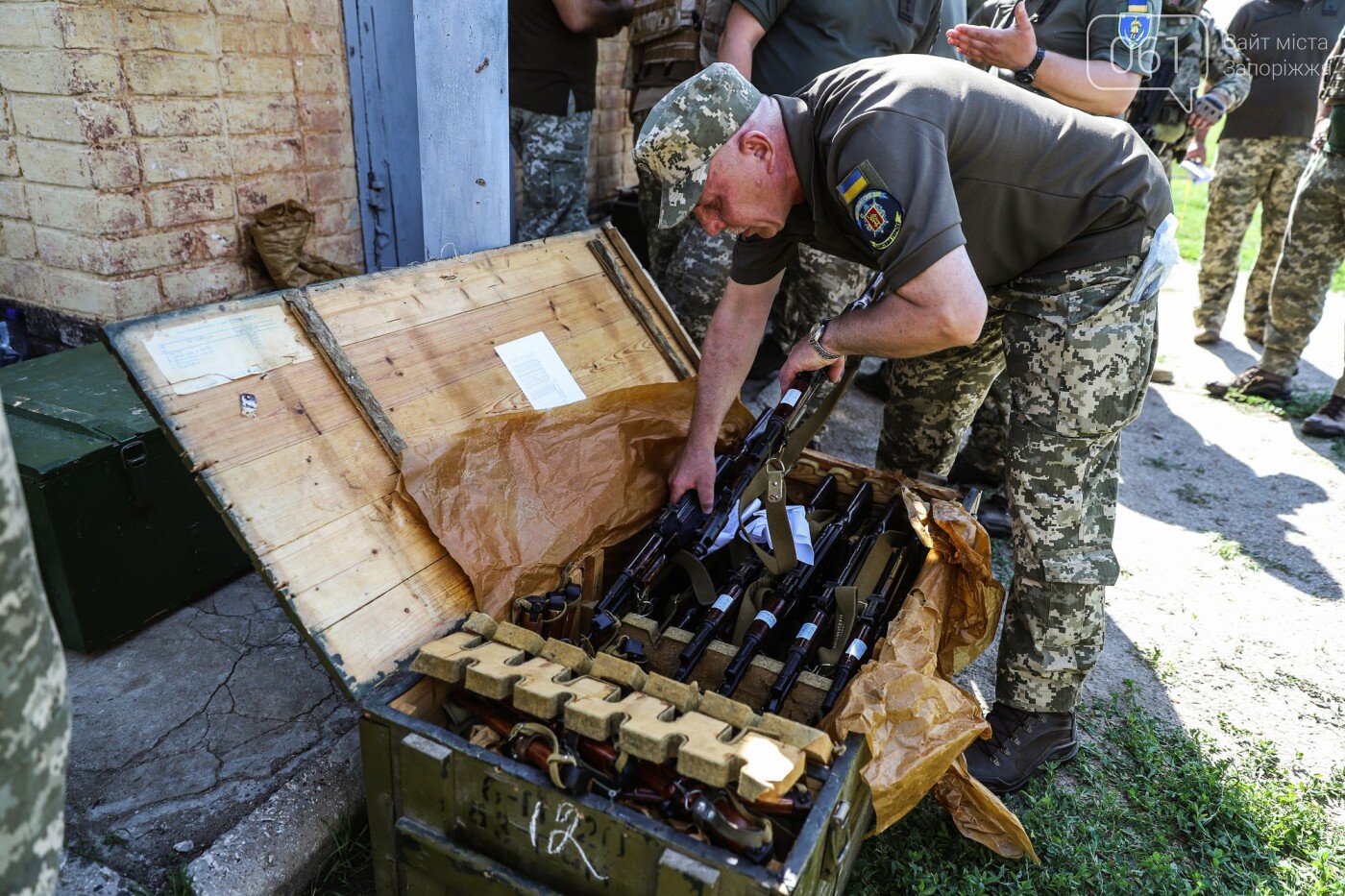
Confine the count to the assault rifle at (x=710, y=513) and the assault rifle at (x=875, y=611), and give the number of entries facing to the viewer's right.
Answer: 0

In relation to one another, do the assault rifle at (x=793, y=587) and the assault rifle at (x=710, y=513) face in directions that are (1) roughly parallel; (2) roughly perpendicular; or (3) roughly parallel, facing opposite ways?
roughly parallel

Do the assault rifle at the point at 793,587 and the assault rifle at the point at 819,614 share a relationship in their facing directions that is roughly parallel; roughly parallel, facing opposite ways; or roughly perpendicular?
roughly parallel

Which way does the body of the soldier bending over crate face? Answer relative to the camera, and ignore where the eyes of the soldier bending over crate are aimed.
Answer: to the viewer's left

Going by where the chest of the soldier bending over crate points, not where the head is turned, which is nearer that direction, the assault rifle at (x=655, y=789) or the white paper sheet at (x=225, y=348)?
the white paper sheet

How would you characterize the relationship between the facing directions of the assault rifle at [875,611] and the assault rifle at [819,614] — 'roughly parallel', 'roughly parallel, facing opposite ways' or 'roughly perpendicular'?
roughly parallel

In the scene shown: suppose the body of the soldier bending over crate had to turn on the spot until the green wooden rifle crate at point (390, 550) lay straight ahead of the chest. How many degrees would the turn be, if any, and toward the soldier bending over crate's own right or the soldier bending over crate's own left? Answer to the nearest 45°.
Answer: approximately 45° to the soldier bending over crate's own left

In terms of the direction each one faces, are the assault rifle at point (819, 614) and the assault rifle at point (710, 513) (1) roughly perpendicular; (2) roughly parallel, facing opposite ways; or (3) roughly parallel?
roughly parallel
